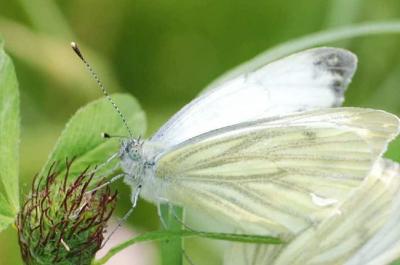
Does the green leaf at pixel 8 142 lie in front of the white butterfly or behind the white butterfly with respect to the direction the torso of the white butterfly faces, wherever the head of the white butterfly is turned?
in front

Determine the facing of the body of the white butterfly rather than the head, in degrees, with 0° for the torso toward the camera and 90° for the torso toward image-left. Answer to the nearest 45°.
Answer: approximately 90°
